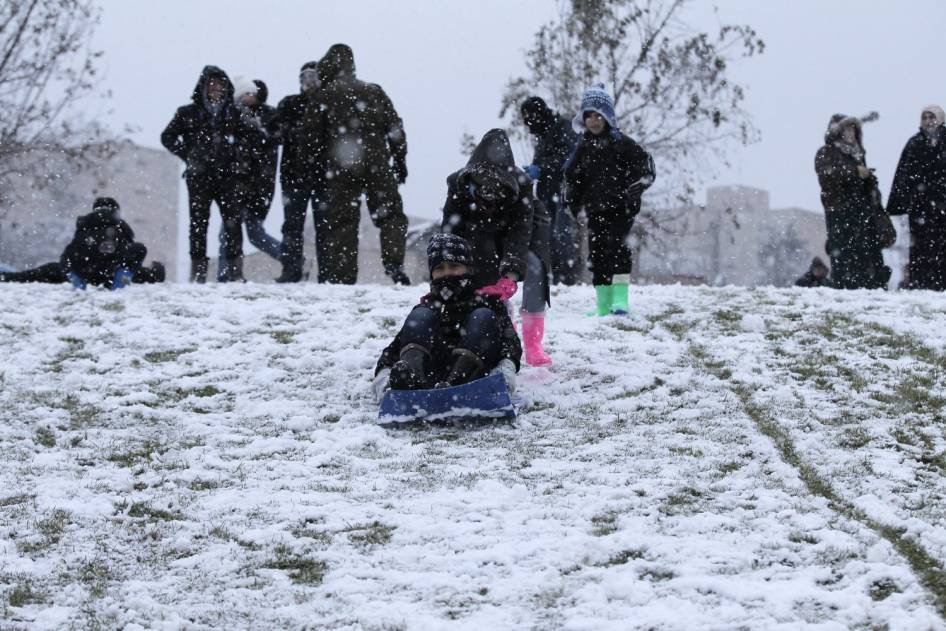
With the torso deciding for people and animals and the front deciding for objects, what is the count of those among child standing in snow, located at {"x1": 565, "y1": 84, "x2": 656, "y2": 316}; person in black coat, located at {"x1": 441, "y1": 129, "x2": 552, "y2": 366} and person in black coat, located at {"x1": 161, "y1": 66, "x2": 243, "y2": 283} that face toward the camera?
3

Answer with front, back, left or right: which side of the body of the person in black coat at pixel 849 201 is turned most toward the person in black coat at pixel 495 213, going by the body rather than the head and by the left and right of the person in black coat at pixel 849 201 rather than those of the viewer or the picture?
right

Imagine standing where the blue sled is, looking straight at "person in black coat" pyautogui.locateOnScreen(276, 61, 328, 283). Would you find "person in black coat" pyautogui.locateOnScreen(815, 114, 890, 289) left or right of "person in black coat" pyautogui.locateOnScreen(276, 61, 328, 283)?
right

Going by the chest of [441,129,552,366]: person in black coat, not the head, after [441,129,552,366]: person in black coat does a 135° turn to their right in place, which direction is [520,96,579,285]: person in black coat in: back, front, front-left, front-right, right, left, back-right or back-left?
front-right

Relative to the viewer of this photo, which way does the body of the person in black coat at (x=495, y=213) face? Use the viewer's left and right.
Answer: facing the viewer

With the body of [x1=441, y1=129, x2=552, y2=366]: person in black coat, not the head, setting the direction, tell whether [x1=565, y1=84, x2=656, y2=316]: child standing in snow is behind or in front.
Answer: behind

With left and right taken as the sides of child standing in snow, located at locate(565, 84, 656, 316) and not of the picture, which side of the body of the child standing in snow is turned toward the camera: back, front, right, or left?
front

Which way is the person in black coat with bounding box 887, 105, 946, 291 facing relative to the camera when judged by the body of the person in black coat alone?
toward the camera

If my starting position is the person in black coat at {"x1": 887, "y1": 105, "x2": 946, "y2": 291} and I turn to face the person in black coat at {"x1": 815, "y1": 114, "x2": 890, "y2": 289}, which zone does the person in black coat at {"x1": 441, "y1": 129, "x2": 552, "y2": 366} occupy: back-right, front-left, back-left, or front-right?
front-left
